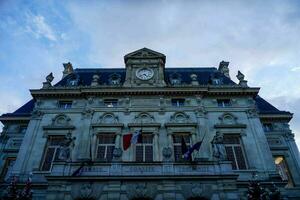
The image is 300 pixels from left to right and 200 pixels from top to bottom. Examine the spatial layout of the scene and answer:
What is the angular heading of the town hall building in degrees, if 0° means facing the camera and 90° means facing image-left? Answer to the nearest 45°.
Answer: approximately 0°
